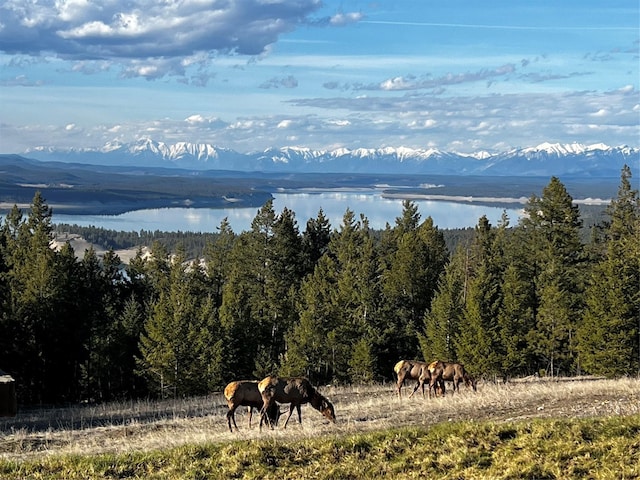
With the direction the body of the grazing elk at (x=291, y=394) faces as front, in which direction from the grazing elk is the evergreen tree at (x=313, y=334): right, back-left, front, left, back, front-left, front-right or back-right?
left

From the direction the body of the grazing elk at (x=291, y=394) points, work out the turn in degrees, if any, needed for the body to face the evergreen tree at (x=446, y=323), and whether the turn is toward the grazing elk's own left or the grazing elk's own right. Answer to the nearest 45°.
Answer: approximately 90° to the grazing elk's own left

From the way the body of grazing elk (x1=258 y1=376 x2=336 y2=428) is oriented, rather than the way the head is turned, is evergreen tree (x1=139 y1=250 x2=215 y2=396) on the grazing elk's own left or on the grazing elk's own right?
on the grazing elk's own left

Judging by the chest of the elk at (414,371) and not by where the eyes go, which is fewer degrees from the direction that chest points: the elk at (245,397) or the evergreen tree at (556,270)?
the evergreen tree

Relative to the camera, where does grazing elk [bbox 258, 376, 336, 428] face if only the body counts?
to the viewer's right

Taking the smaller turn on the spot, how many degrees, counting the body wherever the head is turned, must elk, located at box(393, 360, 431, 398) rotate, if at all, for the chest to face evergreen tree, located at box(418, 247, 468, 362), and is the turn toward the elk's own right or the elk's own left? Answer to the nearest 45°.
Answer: approximately 90° to the elk's own left

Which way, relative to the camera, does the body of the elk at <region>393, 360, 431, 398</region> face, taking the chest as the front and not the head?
to the viewer's right
